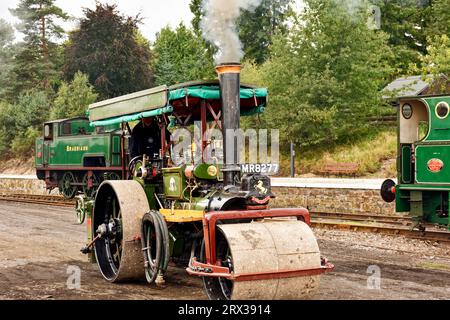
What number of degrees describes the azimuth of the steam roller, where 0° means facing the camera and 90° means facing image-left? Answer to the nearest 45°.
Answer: approximately 315°

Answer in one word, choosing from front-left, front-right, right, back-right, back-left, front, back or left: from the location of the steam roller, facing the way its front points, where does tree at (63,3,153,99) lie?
back-left

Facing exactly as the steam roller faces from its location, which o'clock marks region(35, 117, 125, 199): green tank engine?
The green tank engine is roughly at 7 o'clock from the steam roller.

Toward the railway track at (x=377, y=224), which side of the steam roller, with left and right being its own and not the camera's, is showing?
left

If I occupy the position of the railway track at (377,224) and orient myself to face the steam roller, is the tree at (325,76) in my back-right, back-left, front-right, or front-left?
back-right

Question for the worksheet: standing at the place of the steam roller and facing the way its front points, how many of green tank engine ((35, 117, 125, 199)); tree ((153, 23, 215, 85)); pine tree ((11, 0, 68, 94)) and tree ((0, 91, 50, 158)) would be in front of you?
0

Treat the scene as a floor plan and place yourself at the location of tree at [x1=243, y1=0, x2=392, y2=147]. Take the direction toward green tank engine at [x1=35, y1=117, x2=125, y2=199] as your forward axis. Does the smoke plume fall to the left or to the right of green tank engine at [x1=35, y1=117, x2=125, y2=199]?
left

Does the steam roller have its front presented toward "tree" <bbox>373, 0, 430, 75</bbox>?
no

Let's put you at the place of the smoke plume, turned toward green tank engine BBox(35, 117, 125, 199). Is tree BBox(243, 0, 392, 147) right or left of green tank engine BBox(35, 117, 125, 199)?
right

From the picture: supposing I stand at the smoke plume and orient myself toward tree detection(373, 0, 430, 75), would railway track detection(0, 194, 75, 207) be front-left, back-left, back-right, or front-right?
front-left

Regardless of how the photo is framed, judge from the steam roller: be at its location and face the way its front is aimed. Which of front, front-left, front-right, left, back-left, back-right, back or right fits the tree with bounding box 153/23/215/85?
back-left

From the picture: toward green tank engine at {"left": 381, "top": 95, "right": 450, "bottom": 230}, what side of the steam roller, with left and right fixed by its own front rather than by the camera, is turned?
left

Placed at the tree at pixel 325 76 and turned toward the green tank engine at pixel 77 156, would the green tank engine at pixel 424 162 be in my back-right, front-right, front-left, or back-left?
front-left

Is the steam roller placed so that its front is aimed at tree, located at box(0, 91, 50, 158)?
no

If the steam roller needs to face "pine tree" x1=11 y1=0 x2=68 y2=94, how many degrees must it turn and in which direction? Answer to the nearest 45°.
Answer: approximately 135° to its left

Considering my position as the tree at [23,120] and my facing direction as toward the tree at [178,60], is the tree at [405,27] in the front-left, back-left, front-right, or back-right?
front-right

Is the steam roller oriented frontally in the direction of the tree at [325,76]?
no
